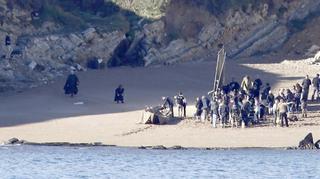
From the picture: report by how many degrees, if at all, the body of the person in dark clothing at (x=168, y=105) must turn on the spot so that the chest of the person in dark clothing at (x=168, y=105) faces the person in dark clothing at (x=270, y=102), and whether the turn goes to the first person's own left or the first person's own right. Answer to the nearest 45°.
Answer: approximately 180°

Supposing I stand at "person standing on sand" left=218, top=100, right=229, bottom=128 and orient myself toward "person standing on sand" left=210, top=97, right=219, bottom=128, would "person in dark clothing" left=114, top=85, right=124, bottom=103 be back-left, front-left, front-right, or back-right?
front-right

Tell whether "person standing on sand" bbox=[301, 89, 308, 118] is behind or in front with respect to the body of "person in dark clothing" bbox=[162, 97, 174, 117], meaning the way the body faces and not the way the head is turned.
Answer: behind

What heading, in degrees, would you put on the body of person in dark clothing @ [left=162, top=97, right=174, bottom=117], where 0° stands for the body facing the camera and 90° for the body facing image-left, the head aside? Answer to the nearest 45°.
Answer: approximately 90°

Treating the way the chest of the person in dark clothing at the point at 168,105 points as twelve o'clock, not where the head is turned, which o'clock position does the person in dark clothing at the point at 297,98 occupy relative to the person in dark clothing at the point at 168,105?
the person in dark clothing at the point at 297,98 is roughly at 6 o'clock from the person in dark clothing at the point at 168,105.

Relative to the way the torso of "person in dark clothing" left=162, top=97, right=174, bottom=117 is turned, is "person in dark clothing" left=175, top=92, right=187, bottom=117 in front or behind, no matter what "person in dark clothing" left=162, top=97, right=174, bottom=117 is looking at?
behind

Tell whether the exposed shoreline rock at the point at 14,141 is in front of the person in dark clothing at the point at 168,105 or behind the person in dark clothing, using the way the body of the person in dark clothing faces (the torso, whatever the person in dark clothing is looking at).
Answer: in front

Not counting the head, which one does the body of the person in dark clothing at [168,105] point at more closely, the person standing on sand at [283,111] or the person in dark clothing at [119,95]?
the person in dark clothing
